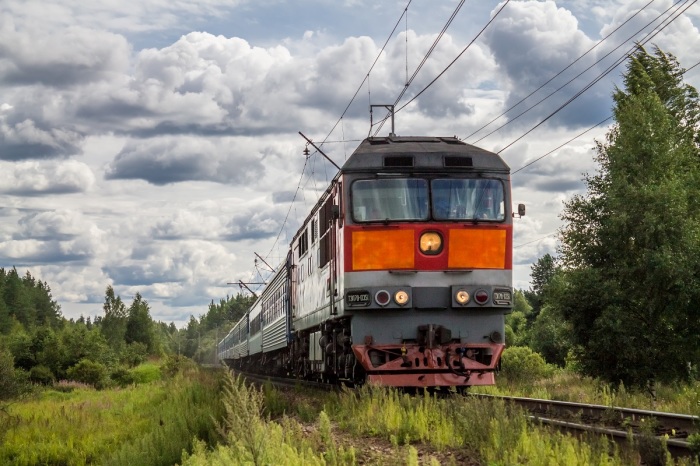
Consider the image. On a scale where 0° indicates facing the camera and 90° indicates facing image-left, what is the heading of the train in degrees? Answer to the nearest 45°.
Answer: approximately 0°

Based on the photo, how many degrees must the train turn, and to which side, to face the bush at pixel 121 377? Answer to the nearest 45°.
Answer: approximately 135° to its right

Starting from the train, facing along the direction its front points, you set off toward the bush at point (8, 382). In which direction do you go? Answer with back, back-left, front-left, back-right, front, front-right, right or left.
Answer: back-right

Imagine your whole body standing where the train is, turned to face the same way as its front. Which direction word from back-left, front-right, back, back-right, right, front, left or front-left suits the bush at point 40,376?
back-right

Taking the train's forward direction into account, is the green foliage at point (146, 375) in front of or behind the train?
behind
